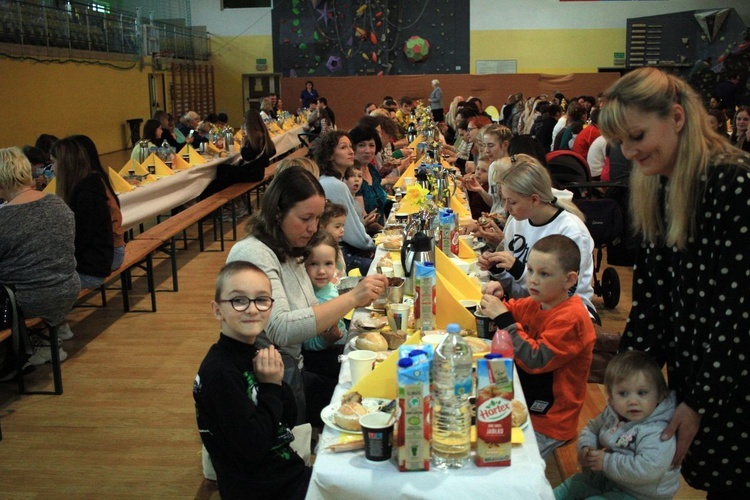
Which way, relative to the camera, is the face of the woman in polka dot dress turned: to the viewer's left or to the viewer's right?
to the viewer's left

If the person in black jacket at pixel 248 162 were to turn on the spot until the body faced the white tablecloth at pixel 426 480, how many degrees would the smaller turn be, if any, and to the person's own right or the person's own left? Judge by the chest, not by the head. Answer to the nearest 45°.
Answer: approximately 90° to the person's own left

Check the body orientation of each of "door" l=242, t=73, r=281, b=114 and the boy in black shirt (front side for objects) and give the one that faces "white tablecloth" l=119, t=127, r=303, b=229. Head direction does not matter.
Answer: the door

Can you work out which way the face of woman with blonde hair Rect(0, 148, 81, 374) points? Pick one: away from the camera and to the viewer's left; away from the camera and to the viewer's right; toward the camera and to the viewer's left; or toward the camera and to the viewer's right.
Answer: away from the camera and to the viewer's left

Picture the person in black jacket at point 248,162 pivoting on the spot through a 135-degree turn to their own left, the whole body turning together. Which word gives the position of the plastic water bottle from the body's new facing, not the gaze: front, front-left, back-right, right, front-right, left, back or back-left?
front-right

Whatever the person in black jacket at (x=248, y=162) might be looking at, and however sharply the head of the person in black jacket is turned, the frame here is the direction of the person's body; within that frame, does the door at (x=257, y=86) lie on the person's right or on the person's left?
on the person's right

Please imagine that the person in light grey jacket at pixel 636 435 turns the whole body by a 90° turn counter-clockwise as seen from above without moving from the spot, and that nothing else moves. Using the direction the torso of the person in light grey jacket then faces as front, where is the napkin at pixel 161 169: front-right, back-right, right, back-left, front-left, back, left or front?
back
